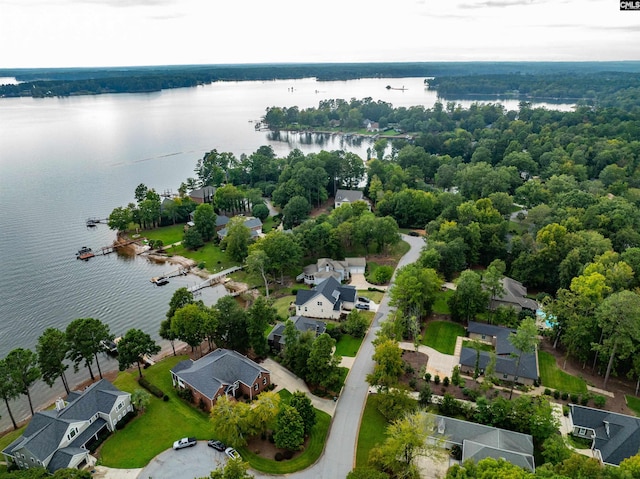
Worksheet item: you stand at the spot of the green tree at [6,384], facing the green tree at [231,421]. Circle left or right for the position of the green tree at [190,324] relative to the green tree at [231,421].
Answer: left

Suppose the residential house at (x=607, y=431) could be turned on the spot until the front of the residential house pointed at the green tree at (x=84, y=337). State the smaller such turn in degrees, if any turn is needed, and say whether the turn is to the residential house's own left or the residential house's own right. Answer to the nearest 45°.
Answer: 0° — it already faces it

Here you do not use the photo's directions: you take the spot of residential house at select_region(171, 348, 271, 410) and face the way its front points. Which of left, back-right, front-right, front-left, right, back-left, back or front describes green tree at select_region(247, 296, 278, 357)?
left

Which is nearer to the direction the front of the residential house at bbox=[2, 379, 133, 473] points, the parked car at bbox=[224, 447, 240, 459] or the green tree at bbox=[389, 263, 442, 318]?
the parked car

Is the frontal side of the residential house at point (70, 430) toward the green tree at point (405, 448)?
yes

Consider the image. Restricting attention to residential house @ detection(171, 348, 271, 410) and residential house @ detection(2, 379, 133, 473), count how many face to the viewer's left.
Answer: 0

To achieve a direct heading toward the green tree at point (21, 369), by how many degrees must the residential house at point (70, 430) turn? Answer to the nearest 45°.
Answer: approximately 135° to its left

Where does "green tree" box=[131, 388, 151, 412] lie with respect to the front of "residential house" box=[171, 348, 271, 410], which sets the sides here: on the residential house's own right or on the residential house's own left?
on the residential house's own right

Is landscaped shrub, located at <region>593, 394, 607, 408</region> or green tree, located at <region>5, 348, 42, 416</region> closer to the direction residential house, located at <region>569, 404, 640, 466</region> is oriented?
the green tree

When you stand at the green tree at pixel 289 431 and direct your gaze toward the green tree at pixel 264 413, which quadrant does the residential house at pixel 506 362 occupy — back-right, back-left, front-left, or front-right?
back-right

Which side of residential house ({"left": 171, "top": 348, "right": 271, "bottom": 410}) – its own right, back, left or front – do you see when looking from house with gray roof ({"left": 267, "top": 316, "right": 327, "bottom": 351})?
left

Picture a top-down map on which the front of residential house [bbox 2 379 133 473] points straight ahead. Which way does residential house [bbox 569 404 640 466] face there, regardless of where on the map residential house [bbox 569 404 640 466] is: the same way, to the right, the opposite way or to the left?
the opposite way

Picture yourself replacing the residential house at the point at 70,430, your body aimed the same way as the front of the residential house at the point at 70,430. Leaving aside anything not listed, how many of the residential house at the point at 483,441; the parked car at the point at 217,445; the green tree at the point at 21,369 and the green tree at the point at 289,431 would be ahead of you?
3

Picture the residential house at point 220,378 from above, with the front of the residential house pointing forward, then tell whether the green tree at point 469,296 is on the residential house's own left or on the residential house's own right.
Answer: on the residential house's own left

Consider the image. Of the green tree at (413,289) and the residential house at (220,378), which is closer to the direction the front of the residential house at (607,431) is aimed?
the residential house

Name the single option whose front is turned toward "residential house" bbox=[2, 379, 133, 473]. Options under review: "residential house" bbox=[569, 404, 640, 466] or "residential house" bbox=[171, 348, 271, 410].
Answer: "residential house" bbox=[569, 404, 640, 466]

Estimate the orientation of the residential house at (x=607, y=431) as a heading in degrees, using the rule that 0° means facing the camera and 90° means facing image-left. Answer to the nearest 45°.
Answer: approximately 45°
